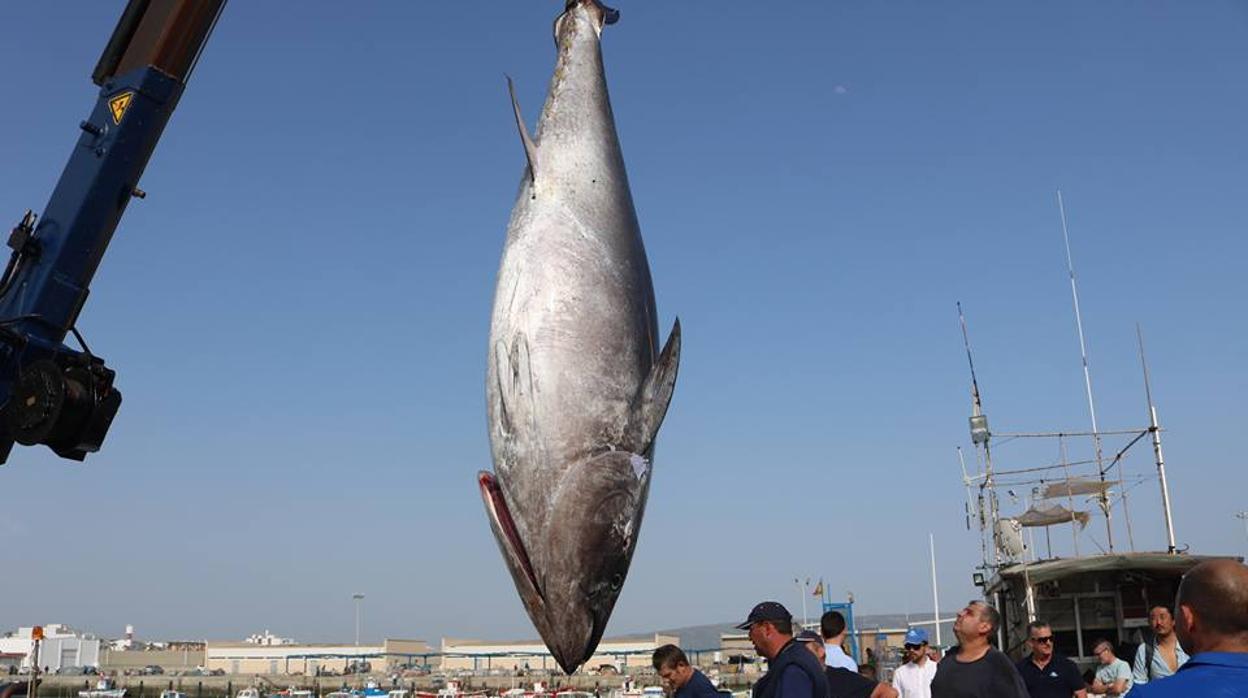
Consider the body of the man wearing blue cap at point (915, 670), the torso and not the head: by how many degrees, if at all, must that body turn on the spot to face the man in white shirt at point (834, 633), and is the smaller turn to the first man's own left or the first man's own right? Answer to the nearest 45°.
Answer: approximately 45° to the first man's own right

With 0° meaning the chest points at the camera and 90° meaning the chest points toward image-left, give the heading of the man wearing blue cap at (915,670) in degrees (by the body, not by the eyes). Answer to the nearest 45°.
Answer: approximately 0°

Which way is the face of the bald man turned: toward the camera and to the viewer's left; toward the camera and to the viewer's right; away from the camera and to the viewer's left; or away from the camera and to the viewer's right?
away from the camera and to the viewer's left

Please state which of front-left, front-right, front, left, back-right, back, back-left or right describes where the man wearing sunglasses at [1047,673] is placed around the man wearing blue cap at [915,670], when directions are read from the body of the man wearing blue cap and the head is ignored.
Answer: front-left

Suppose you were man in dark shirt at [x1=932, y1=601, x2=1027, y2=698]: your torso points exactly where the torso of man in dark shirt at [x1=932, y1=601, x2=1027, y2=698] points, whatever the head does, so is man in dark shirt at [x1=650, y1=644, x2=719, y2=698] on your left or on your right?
on your right

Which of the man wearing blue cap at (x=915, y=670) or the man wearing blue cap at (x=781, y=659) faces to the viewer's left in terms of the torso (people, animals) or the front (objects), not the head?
the man wearing blue cap at (x=781, y=659)

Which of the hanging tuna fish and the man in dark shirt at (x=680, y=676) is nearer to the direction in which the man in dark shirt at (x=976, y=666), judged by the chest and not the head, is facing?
the hanging tuna fish

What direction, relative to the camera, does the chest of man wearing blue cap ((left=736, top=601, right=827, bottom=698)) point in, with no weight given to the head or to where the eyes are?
to the viewer's left

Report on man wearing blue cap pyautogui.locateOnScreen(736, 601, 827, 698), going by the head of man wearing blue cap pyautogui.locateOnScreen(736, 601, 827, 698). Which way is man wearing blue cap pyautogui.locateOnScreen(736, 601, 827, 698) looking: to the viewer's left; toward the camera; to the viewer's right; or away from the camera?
to the viewer's left

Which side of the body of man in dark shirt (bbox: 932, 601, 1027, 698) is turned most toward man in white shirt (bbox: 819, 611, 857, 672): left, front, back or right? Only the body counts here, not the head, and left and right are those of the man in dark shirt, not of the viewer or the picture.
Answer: right

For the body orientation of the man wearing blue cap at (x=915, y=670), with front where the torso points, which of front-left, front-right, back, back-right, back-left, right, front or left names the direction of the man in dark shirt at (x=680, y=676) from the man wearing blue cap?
front-right

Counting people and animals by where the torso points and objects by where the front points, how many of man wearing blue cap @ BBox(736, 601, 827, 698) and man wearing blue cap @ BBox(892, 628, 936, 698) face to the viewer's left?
1

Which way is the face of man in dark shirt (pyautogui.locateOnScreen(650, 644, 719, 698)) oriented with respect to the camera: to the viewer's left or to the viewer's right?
to the viewer's left
